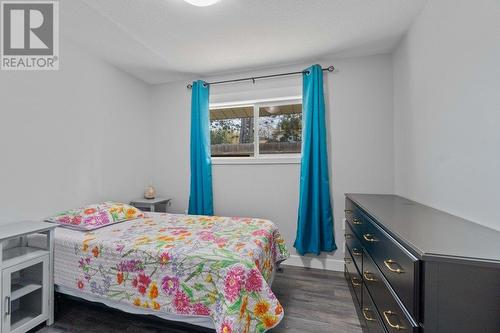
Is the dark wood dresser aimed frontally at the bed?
yes

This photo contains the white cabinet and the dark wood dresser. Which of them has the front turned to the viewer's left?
the dark wood dresser

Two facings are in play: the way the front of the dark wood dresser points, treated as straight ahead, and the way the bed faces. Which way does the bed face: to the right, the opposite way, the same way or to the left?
the opposite way

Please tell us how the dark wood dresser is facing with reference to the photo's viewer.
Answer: facing to the left of the viewer

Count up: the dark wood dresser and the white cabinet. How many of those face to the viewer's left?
1

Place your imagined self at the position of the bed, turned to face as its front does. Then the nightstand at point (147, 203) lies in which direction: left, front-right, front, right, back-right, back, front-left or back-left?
back-left

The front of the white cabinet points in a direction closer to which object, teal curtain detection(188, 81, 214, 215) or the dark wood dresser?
the dark wood dresser

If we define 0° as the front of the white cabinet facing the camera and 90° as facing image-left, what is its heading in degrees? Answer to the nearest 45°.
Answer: approximately 315°

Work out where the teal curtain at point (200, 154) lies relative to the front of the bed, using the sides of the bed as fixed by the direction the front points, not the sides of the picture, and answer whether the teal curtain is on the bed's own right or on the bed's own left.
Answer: on the bed's own left
